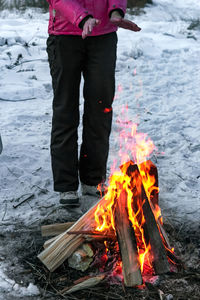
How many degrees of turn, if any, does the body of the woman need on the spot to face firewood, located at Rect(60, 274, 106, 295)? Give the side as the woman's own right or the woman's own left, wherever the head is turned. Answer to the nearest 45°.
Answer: approximately 45° to the woman's own right

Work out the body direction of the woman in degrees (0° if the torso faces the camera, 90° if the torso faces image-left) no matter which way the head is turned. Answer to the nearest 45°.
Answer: approximately 315°

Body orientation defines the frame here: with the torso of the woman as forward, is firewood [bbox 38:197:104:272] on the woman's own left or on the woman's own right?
on the woman's own right
